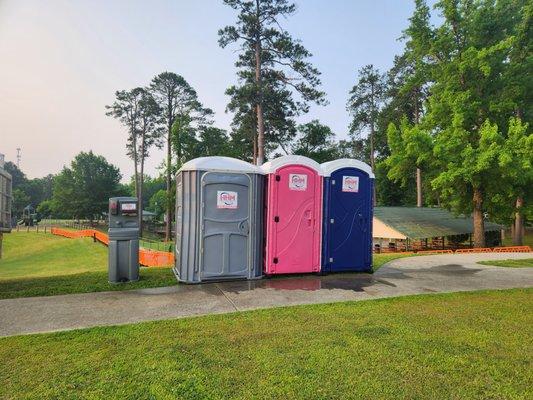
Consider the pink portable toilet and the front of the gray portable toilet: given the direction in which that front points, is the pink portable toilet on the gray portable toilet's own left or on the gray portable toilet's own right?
on the gray portable toilet's own left

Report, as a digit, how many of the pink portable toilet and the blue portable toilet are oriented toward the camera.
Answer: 2

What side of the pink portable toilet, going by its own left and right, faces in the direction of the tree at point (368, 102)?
back

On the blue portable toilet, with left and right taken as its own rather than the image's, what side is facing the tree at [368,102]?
back

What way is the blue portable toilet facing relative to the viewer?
toward the camera

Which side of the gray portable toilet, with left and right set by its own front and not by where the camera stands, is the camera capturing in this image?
front

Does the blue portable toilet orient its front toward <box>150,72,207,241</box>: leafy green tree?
no

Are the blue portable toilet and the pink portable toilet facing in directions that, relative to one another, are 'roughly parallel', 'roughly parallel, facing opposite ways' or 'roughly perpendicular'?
roughly parallel

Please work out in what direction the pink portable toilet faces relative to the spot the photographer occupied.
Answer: facing the viewer

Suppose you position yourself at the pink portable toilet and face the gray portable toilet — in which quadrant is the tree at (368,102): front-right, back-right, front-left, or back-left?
back-right

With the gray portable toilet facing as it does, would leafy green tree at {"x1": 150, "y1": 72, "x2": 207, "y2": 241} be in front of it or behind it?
behind

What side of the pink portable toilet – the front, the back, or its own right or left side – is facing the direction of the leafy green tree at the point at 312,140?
back

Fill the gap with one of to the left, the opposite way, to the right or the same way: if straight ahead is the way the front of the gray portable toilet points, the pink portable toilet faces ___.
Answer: the same way
